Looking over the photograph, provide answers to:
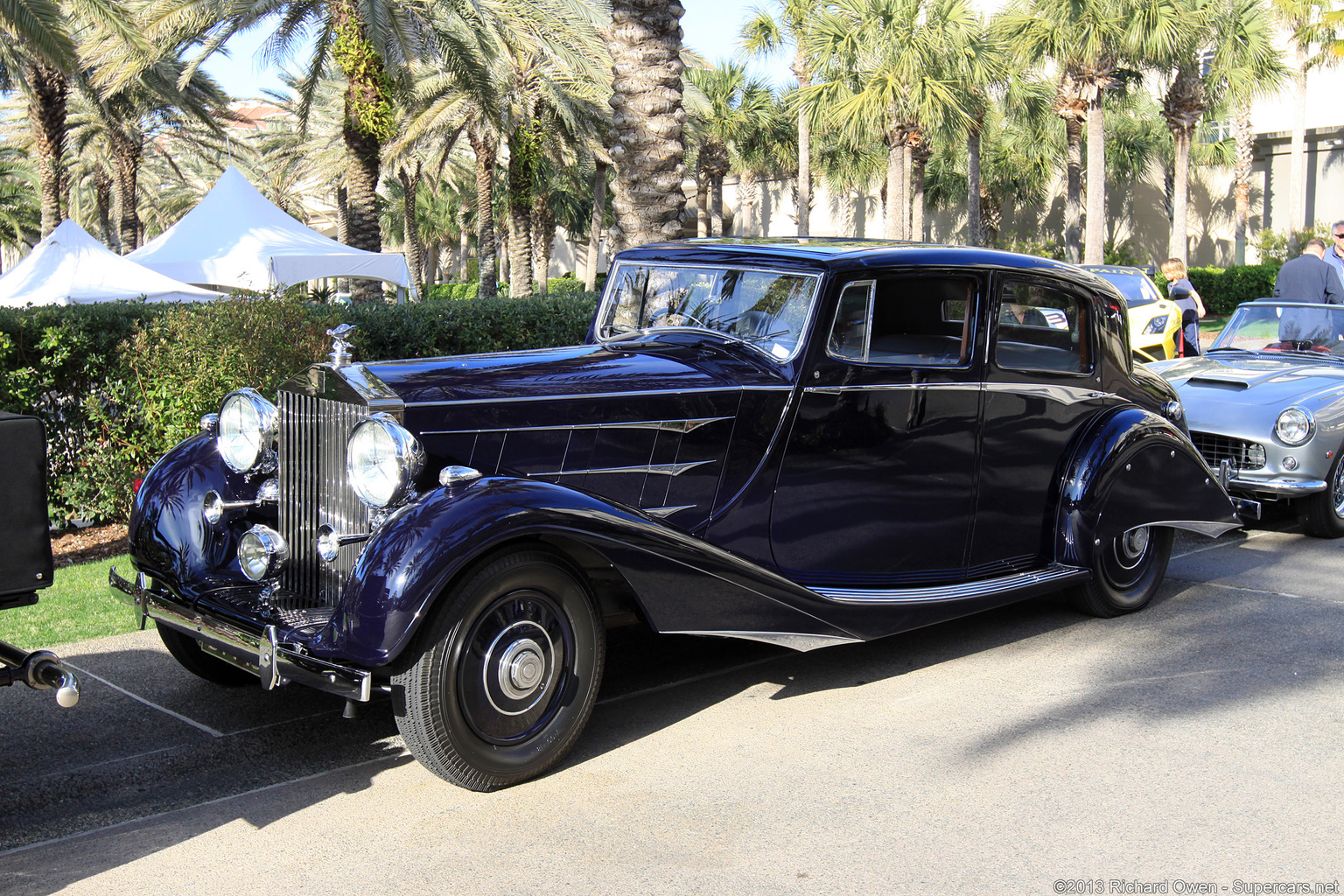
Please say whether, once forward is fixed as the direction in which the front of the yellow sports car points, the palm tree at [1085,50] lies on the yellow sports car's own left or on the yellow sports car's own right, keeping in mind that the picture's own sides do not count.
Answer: on the yellow sports car's own right

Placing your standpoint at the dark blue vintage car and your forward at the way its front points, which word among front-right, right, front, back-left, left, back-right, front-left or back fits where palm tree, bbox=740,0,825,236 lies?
back-right

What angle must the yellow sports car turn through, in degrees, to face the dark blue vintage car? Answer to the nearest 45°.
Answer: approximately 45° to its left

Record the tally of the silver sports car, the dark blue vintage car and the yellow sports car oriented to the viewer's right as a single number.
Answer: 0

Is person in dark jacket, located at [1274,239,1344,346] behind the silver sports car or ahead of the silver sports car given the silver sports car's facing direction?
behind

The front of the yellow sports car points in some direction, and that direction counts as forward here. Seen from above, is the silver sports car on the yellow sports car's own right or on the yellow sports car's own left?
on the yellow sports car's own left

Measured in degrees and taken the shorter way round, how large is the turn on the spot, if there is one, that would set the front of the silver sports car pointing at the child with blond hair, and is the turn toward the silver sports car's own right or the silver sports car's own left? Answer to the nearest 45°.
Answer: approximately 135° to the silver sports car's own right

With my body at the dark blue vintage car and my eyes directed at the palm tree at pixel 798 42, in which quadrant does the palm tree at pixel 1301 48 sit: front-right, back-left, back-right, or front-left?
front-right

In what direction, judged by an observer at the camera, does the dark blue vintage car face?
facing the viewer and to the left of the viewer

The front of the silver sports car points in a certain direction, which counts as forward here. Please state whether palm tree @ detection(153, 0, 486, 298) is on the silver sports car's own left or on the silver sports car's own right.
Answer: on the silver sports car's own right

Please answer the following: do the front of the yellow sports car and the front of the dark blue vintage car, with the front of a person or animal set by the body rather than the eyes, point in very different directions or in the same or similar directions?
same or similar directions

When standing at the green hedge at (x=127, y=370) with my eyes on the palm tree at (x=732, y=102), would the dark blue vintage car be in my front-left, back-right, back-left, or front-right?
back-right

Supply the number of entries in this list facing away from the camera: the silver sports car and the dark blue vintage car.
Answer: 0
